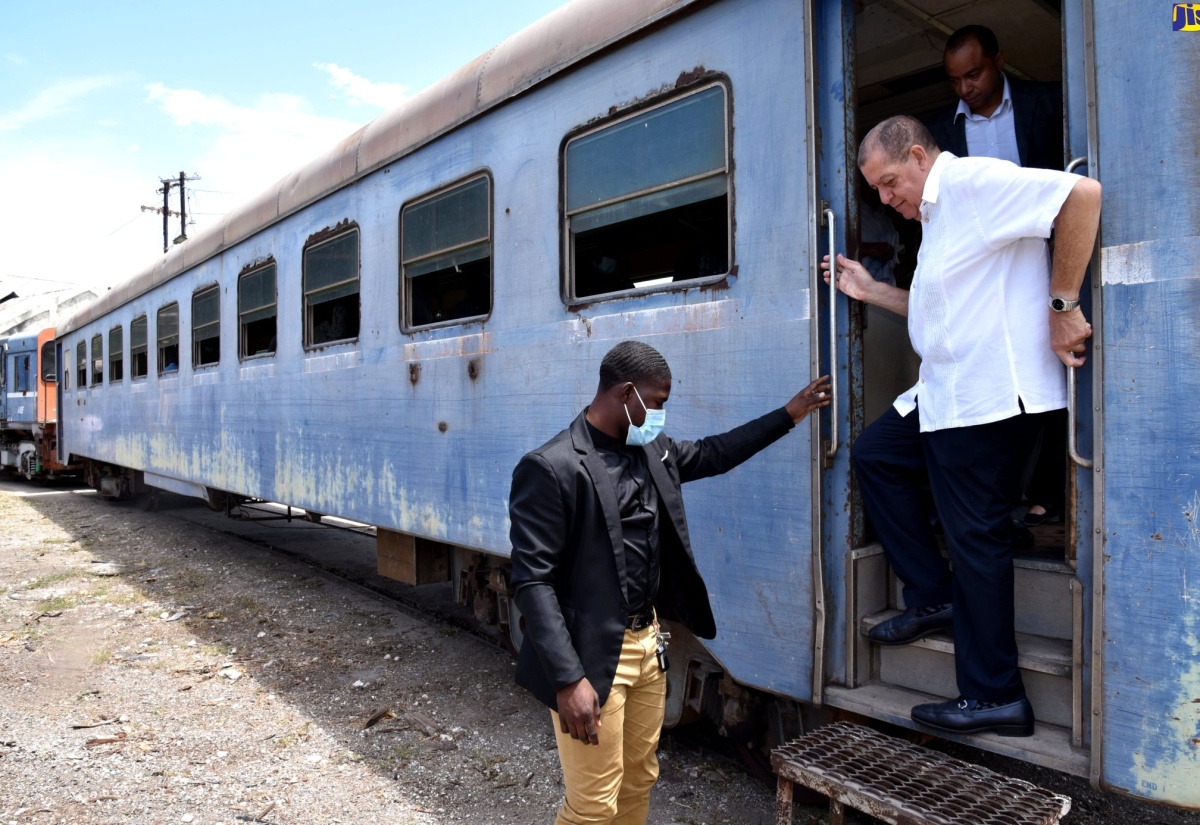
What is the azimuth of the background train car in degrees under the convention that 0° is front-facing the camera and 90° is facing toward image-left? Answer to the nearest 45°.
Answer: approximately 315°

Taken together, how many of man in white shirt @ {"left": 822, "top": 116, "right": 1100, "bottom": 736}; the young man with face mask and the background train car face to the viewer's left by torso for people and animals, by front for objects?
1

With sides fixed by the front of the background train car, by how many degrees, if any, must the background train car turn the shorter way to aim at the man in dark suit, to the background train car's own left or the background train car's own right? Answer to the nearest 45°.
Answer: approximately 45° to the background train car's own right

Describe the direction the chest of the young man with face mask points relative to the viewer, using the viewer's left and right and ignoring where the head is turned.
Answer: facing the viewer and to the right of the viewer

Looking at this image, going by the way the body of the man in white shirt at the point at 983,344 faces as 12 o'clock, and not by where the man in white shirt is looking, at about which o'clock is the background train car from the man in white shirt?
The background train car is roughly at 1 o'clock from the man in white shirt.

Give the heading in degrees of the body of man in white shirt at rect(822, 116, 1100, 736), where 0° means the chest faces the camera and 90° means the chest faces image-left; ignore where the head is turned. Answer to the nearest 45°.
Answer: approximately 90°

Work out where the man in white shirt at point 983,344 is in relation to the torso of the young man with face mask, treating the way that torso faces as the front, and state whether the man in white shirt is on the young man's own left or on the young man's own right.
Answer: on the young man's own left

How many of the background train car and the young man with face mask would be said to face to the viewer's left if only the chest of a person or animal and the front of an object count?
0
